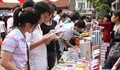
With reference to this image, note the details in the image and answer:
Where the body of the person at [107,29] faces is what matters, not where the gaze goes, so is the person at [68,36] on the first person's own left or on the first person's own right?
on the first person's own left

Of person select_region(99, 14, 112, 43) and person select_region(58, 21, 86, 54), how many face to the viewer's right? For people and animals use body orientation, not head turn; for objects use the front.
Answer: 1

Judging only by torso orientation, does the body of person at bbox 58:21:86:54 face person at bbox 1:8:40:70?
no

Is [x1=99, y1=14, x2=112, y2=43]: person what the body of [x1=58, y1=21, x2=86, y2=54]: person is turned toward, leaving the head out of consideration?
no

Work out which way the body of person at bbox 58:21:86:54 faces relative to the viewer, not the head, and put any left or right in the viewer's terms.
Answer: facing to the right of the viewer

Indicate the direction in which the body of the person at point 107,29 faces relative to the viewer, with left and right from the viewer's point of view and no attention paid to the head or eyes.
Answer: facing to the left of the viewer

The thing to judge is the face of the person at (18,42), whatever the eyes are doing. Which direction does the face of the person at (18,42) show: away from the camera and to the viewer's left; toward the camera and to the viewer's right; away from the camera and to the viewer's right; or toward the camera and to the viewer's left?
away from the camera and to the viewer's right
